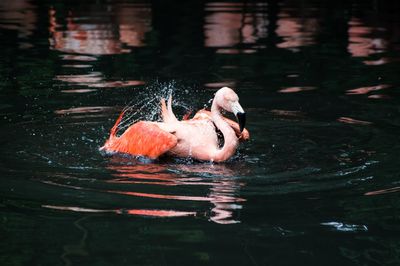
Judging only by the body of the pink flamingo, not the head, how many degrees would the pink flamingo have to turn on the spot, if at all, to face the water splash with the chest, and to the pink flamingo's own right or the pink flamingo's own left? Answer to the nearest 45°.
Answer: approximately 180°

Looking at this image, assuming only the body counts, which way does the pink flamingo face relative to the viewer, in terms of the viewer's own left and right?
facing to the right of the viewer
